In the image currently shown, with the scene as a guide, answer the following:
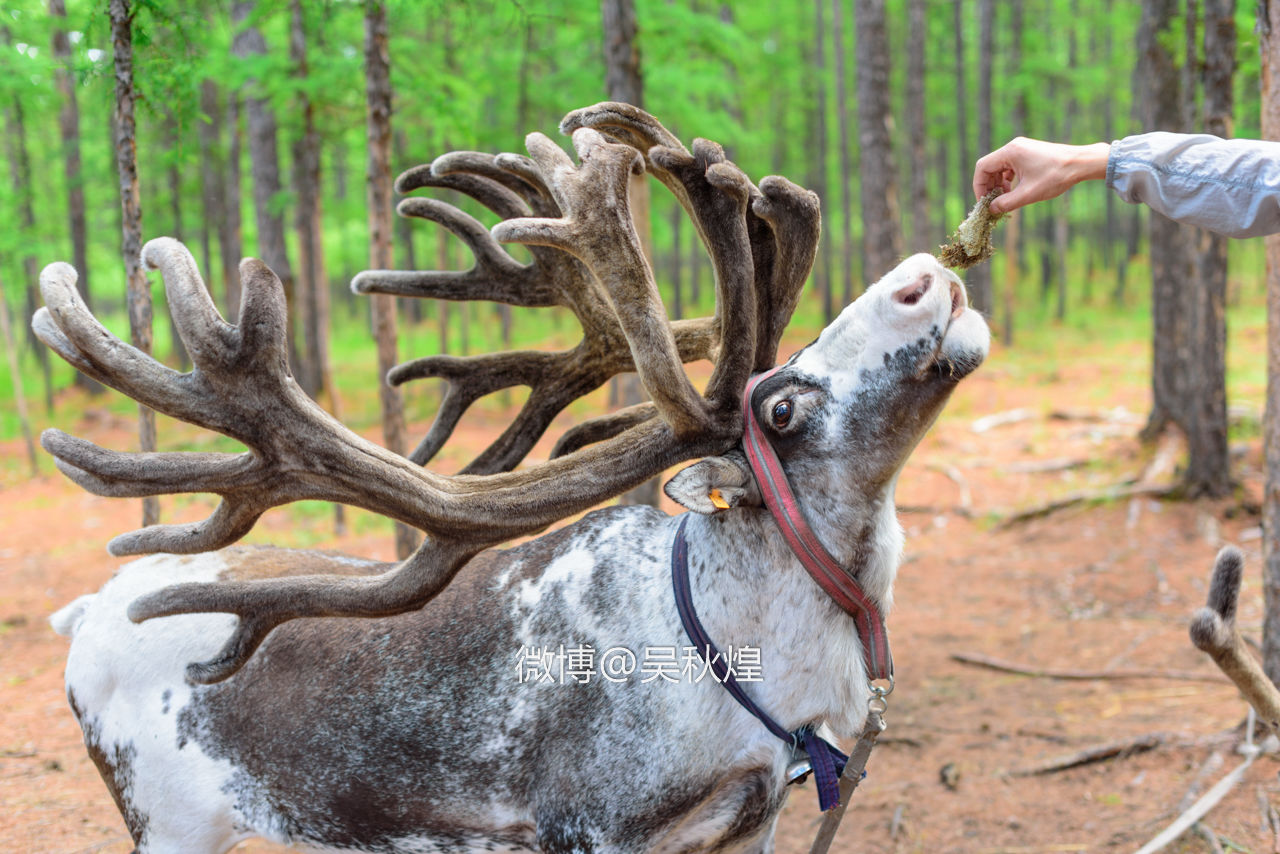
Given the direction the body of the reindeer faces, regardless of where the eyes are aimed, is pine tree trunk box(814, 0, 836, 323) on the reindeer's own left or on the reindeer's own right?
on the reindeer's own left

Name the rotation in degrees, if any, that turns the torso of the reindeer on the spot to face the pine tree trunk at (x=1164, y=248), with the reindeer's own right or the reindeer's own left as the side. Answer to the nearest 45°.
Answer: approximately 45° to the reindeer's own left

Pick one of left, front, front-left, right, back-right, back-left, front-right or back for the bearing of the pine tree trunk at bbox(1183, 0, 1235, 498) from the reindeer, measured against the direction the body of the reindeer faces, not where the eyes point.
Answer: front-left

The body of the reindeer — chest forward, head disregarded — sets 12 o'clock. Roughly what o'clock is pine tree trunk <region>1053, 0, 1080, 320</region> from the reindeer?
The pine tree trunk is roughly at 10 o'clock from the reindeer.

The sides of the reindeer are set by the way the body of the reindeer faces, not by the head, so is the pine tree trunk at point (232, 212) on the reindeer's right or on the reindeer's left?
on the reindeer's left

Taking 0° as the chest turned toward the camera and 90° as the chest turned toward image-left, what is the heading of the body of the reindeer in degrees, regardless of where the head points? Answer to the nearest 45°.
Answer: approximately 270°

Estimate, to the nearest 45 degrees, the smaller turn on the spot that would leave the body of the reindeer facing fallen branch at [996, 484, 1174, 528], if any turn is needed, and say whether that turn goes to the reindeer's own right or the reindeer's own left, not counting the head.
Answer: approximately 45° to the reindeer's own left
